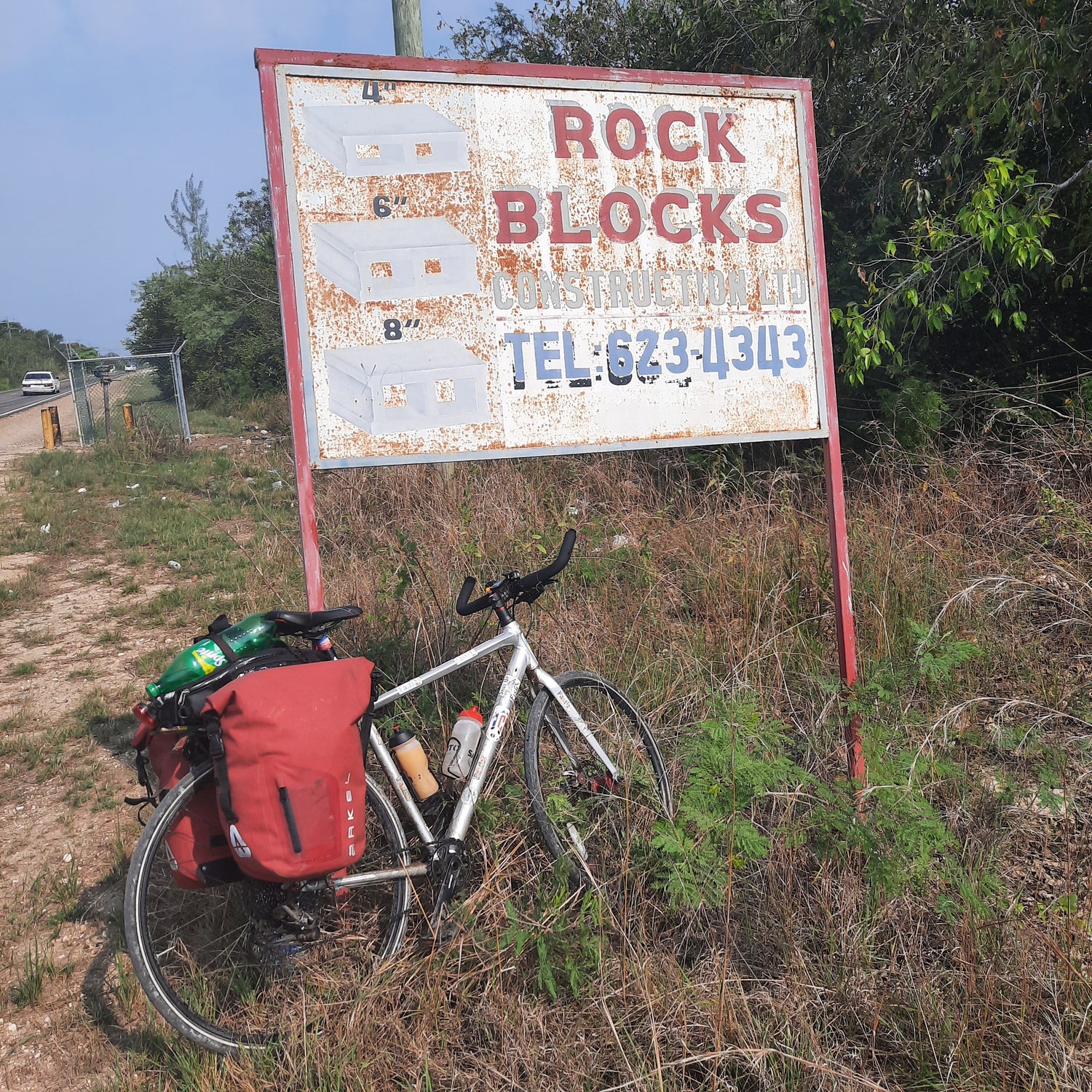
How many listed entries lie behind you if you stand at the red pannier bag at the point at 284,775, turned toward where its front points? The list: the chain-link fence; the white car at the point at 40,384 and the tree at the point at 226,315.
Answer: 3

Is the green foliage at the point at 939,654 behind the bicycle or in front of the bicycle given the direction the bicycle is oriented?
in front

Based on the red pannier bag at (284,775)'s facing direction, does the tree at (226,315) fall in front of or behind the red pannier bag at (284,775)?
behind

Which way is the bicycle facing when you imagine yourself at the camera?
facing away from the viewer and to the right of the viewer

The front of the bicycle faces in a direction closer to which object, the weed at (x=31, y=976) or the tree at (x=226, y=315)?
the tree

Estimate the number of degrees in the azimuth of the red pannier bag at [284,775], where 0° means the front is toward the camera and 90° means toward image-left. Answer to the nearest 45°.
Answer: approximately 0°

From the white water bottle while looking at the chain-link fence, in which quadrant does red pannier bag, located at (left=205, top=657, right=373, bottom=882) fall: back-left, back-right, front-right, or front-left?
back-left
